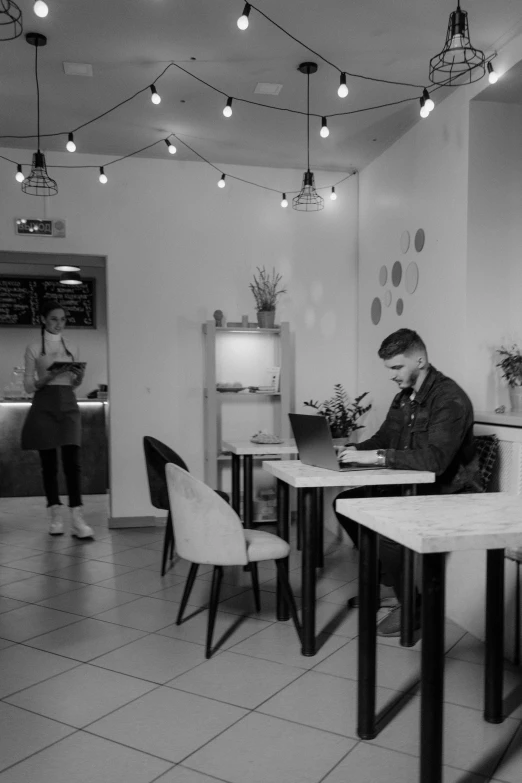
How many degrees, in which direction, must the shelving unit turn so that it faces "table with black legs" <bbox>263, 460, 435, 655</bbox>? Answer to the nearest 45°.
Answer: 0° — it already faces it

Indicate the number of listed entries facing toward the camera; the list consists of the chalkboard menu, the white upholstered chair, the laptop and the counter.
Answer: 2

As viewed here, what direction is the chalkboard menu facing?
toward the camera

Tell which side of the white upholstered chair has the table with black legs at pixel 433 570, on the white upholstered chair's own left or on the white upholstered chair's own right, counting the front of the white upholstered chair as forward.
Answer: on the white upholstered chair's own right

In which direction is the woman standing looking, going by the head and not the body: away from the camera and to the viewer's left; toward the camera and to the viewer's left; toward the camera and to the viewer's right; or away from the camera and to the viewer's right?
toward the camera and to the viewer's right

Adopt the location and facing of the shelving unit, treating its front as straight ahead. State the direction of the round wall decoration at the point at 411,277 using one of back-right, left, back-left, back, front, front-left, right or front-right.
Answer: front-left

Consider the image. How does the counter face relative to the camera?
toward the camera

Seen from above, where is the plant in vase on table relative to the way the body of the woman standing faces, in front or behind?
in front

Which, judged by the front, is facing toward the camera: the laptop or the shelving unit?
the shelving unit

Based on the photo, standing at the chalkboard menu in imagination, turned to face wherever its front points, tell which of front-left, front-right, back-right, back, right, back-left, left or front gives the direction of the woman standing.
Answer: front

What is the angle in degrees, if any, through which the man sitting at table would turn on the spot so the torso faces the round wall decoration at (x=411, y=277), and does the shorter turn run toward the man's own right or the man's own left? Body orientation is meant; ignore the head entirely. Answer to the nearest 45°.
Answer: approximately 135° to the man's own right

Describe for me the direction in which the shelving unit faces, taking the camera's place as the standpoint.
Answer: facing the viewer

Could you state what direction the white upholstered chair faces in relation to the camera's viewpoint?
facing away from the viewer and to the right of the viewer

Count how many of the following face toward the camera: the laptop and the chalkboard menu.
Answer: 1

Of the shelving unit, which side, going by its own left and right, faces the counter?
right

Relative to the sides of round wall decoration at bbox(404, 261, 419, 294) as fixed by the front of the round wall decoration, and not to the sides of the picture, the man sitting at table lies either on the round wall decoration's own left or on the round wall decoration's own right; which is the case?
on the round wall decoration's own left
